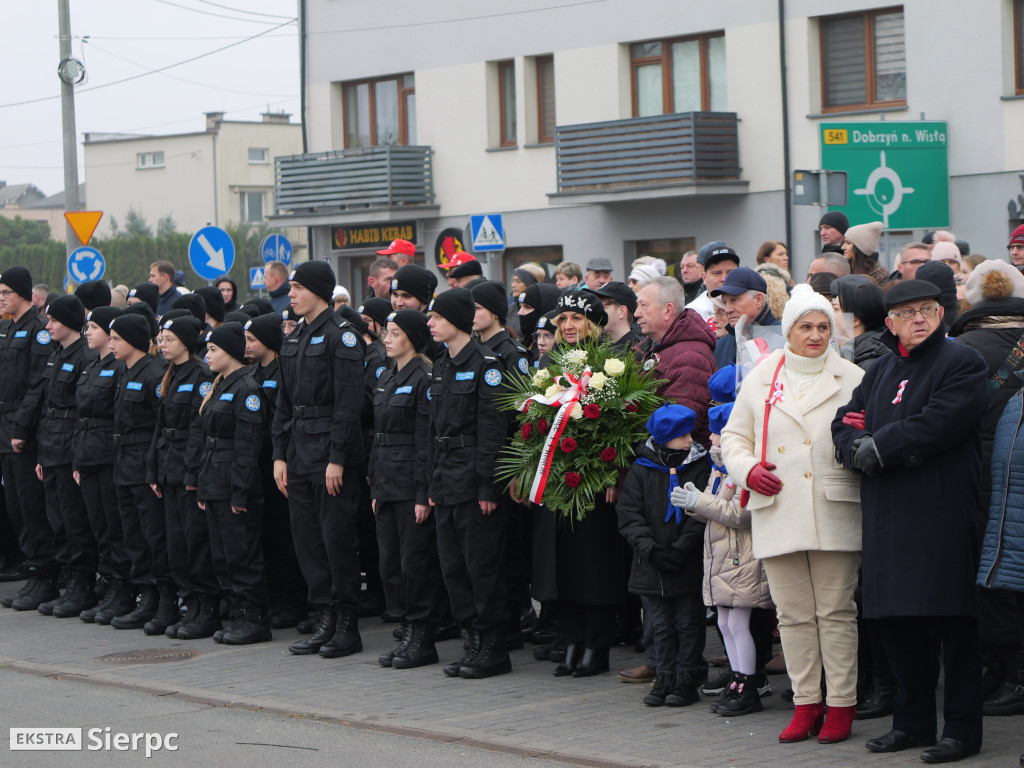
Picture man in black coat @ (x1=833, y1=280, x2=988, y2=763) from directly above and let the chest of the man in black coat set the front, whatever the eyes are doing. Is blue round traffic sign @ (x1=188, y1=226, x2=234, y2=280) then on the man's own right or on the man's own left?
on the man's own right

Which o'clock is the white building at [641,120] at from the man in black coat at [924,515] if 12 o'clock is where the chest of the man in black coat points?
The white building is roughly at 4 o'clock from the man in black coat.

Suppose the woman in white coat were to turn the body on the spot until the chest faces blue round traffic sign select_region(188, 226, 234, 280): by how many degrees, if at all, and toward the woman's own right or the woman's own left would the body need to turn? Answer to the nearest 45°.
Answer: approximately 90° to the woman's own right

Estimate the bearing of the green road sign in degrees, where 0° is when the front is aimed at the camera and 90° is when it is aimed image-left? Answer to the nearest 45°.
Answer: approximately 0°

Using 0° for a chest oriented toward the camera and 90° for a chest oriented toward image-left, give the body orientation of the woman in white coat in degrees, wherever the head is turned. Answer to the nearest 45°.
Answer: approximately 45°

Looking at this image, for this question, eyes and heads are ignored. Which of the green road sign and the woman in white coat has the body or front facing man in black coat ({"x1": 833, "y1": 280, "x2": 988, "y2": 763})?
the green road sign

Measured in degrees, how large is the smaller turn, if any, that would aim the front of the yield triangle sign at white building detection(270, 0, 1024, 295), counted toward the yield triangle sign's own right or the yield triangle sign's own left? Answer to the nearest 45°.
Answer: approximately 90° to the yield triangle sign's own left

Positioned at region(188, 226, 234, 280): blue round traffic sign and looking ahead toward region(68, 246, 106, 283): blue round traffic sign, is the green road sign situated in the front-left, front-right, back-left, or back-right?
back-right

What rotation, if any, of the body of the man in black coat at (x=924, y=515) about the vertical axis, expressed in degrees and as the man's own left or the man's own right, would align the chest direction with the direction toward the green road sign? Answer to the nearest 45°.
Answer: approximately 135° to the man's own right
